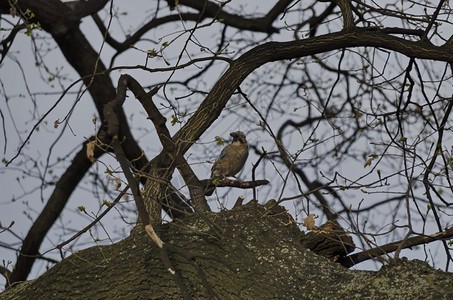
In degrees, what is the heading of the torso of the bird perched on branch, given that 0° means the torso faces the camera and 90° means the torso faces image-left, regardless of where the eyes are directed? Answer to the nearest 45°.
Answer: approximately 315°
